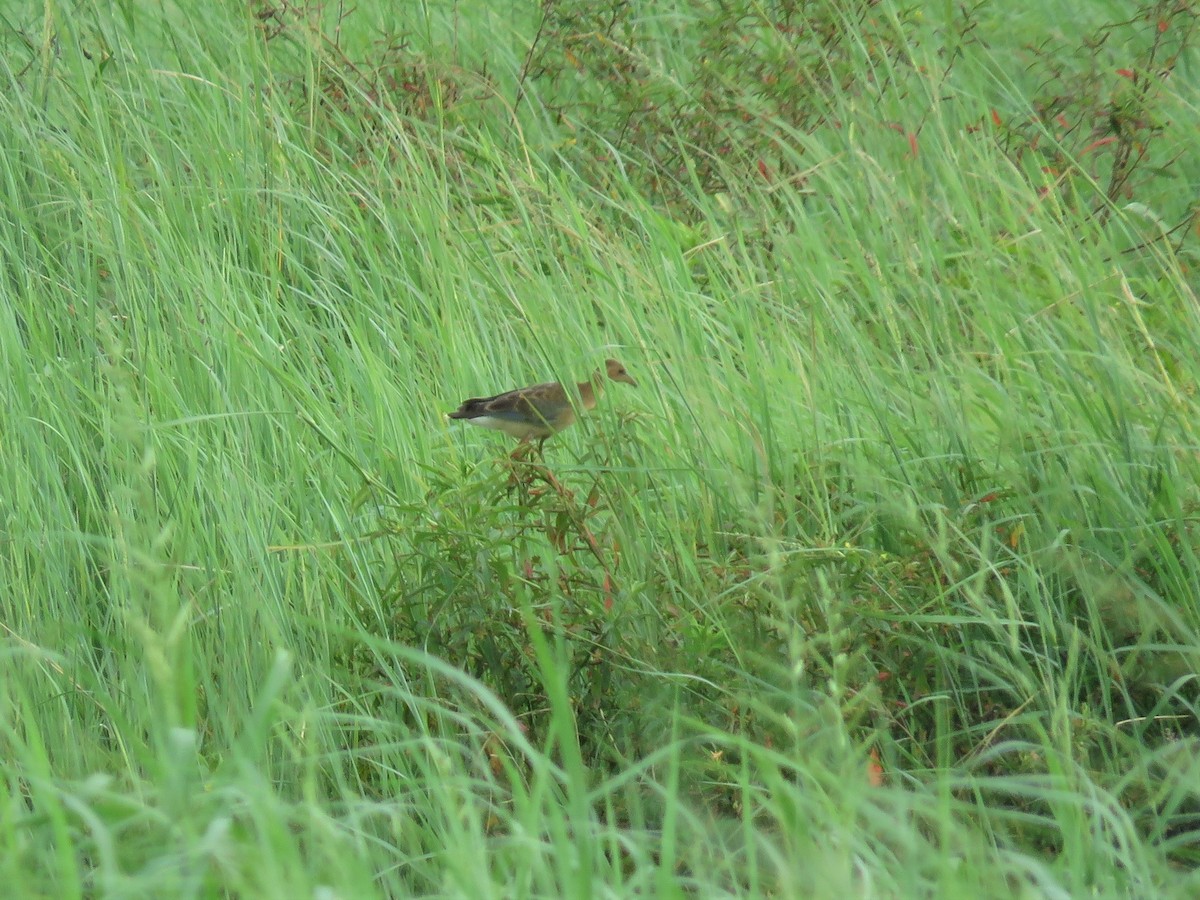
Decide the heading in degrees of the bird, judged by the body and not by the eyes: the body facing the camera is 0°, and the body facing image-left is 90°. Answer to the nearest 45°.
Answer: approximately 270°
